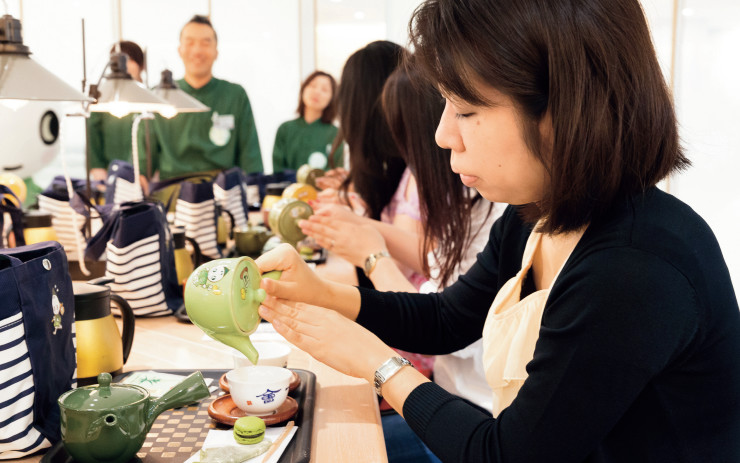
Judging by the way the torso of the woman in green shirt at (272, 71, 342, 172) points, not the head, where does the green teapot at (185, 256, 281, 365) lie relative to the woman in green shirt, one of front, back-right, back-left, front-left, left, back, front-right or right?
front

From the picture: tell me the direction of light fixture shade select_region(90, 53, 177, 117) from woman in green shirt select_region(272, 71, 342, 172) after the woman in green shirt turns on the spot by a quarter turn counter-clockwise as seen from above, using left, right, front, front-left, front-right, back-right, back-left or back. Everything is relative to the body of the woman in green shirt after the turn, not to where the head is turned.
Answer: right

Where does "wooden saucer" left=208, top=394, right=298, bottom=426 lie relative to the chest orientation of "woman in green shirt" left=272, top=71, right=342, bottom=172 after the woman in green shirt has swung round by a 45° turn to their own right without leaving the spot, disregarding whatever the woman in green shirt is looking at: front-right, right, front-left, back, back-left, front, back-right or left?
front-left

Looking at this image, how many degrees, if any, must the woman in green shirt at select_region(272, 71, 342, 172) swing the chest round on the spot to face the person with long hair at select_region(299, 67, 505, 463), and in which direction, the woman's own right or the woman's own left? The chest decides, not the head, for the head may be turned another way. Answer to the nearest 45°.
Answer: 0° — they already face them

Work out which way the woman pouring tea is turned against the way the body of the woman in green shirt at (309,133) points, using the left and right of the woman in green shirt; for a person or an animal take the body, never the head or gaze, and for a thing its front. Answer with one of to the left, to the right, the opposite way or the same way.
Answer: to the right

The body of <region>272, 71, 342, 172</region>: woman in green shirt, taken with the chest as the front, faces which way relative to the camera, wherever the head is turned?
toward the camera

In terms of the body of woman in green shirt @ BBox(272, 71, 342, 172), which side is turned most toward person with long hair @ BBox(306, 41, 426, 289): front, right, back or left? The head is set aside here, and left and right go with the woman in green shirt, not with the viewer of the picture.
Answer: front

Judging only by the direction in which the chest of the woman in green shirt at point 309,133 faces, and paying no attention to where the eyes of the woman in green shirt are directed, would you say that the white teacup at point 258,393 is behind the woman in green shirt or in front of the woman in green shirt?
in front

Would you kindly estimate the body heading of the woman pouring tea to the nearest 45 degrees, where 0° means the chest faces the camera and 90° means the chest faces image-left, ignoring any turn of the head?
approximately 90°

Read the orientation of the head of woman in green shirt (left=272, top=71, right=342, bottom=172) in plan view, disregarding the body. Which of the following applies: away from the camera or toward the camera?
toward the camera

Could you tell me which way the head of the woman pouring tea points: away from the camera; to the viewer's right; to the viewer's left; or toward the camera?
to the viewer's left

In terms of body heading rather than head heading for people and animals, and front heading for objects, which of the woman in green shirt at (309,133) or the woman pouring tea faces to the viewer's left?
the woman pouring tea

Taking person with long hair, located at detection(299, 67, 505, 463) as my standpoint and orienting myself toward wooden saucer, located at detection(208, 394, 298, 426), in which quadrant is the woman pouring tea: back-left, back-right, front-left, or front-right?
front-left

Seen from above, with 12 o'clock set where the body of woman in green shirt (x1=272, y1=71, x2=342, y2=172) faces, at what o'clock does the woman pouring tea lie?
The woman pouring tea is roughly at 12 o'clock from the woman in green shirt.

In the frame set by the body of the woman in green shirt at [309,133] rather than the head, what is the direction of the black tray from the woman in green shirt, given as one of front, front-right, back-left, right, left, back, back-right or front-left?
front

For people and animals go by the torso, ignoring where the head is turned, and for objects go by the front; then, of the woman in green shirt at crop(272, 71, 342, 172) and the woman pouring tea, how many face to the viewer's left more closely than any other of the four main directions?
1

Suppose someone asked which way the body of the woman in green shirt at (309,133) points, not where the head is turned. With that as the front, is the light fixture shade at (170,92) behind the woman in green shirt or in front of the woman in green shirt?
in front

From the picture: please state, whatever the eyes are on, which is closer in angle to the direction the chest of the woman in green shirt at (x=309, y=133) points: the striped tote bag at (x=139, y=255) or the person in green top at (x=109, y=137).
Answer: the striped tote bag
